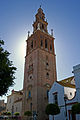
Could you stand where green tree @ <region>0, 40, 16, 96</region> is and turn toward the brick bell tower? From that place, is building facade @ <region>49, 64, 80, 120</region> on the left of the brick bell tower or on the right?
right

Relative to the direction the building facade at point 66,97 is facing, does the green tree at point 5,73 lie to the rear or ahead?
ahead

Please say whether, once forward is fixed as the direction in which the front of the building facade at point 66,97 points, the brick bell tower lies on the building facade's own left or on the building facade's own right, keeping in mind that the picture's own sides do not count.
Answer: on the building facade's own right

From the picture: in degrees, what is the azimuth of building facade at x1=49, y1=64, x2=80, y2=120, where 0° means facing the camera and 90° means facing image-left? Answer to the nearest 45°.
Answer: approximately 45°
